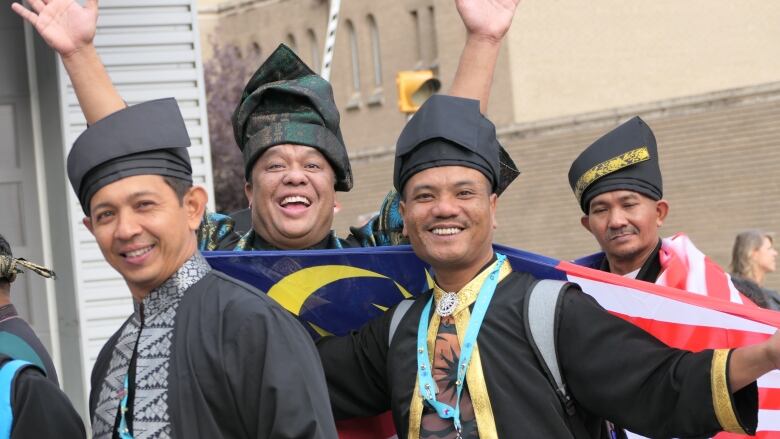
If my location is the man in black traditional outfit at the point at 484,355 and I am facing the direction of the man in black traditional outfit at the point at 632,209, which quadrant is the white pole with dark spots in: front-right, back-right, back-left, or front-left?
front-left

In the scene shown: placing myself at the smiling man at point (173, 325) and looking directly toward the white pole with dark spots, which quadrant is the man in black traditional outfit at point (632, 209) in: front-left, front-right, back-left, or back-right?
front-right

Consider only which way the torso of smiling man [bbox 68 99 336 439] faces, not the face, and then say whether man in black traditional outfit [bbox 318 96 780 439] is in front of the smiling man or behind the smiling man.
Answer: behind

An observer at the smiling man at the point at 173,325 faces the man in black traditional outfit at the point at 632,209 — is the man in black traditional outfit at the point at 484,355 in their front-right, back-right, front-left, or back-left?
front-right

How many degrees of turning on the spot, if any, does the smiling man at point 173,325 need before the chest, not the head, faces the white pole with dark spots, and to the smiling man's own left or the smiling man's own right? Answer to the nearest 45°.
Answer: approximately 135° to the smiling man's own right

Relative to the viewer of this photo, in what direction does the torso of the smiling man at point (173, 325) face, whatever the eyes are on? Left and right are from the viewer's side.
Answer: facing the viewer and to the left of the viewer

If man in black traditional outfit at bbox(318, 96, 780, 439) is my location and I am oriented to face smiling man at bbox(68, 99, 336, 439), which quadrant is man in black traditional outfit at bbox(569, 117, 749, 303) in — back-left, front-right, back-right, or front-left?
back-right
